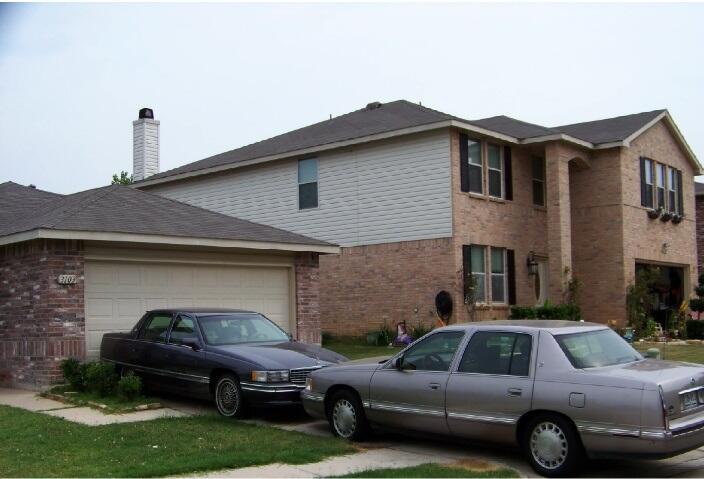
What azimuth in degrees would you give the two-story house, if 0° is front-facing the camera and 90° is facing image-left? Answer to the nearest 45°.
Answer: approximately 315°

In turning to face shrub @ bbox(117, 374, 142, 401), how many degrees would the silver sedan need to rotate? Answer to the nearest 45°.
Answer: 0° — it already faces it

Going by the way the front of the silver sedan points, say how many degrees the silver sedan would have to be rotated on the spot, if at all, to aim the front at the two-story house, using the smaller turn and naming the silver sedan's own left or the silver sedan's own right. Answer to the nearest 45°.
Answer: approximately 45° to the silver sedan's own right

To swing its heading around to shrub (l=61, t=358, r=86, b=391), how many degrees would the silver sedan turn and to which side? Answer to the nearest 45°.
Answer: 0° — it already faces it

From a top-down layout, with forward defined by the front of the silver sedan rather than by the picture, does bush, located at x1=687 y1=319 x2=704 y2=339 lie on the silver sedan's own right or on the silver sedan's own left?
on the silver sedan's own right

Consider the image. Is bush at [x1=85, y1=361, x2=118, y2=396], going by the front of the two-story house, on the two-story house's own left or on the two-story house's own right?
on the two-story house's own right

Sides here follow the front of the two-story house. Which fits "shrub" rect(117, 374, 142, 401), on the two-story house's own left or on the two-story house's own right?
on the two-story house's own right

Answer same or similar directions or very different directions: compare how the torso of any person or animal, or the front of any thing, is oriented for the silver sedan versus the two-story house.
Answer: very different directions

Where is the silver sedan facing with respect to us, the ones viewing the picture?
facing away from the viewer and to the left of the viewer
